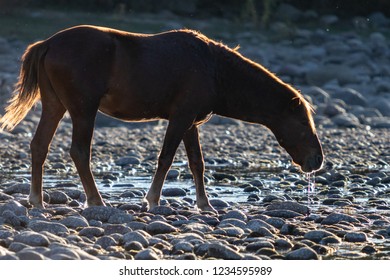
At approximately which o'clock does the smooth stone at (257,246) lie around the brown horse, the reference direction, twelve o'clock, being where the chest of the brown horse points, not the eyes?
The smooth stone is roughly at 2 o'clock from the brown horse.

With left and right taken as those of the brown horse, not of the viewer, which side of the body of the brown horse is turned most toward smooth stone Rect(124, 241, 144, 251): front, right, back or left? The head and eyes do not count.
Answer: right

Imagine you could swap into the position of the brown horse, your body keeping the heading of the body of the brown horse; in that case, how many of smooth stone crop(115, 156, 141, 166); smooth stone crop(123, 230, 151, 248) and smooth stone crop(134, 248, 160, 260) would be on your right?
2

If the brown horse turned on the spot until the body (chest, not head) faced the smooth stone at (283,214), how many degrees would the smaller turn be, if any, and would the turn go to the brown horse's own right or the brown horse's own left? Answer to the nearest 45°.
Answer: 0° — it already faces it

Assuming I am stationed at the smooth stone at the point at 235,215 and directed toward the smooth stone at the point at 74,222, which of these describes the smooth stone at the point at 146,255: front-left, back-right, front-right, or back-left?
front-left

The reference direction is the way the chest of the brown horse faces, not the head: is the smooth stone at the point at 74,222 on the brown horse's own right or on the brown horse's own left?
on the brown horse's own right

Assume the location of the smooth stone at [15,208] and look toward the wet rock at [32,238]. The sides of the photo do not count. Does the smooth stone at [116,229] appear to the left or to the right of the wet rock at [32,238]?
left

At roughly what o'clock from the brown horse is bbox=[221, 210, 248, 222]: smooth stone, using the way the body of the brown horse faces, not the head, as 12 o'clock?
The smooth stone is roughly at 1 o'clock from the brown horse.

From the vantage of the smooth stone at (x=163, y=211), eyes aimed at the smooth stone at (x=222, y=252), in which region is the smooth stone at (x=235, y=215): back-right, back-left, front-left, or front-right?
front-left

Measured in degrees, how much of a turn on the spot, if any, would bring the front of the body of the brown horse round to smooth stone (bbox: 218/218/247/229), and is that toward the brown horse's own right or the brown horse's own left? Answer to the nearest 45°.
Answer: approximately 45° to the brown horse's own right

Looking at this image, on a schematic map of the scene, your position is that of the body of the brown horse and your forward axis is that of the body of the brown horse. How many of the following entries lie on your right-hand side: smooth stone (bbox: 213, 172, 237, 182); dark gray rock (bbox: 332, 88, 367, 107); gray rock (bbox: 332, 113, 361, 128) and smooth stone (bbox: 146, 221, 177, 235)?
1

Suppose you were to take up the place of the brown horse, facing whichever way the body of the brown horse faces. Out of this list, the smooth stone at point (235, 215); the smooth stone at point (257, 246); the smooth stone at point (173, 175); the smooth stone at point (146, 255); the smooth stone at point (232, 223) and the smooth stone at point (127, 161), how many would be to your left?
2

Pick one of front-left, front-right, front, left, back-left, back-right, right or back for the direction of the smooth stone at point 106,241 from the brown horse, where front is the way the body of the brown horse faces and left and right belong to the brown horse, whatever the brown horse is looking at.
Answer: right

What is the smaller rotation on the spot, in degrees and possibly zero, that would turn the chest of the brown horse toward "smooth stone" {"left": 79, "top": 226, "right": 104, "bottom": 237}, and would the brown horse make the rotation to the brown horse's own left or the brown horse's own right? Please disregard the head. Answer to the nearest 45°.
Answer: approximately 90° to the brown horse's own right

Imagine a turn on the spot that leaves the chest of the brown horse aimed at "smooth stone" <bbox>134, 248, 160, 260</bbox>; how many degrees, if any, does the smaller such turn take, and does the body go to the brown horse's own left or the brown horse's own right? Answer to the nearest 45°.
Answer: approximately 90° to the brown horse's own right

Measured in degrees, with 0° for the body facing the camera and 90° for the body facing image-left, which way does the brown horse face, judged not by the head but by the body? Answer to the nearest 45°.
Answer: approximately 270°

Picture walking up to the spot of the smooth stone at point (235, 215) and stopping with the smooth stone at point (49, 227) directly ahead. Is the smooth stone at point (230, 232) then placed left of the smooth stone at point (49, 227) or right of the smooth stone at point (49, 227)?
left

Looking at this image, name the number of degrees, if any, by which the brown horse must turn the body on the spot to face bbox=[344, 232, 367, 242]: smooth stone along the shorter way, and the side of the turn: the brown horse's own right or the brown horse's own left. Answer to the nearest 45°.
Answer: approximately 45° to the brown horse's own right
